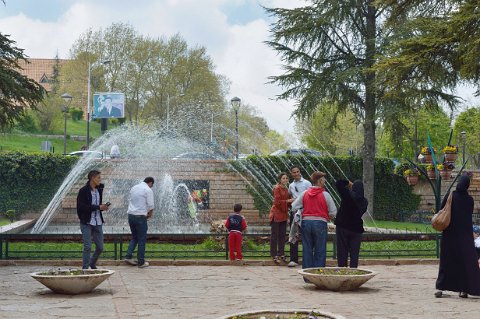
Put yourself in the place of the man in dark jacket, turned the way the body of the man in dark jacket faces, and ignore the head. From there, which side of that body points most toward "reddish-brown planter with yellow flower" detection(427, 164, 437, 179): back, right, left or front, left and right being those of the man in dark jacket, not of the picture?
left

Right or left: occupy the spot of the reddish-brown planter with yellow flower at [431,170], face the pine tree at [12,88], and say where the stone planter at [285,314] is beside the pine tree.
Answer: left

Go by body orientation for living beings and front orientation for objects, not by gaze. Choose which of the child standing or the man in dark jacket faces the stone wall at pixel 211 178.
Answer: the child standing

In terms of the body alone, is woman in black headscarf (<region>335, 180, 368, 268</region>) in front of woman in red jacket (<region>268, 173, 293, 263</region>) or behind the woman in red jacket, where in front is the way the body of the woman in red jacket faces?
in front

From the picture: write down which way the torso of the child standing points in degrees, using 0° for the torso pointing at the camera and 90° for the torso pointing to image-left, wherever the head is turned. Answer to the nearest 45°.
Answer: approximately 180°

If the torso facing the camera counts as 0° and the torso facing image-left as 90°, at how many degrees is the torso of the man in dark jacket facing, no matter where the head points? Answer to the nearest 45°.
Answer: approximately 315°

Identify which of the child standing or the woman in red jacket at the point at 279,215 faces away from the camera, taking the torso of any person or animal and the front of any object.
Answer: the child standing

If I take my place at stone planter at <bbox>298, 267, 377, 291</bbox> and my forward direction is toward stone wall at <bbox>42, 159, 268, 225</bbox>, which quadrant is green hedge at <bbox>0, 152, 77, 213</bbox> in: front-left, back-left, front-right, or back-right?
front-left
